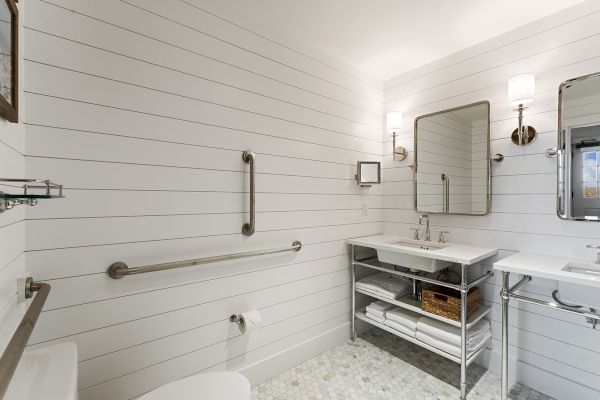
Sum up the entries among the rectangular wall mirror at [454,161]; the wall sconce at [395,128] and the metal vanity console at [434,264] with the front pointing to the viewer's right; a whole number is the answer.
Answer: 0

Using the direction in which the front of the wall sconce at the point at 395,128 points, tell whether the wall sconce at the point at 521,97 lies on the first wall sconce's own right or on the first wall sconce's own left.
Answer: on the first wall sconce's own left

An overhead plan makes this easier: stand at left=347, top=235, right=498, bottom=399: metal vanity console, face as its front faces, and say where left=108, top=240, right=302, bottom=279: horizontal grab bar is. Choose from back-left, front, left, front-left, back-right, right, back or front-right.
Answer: front

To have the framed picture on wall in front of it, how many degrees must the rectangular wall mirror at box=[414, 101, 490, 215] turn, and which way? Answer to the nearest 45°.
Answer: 0° — it already faces it

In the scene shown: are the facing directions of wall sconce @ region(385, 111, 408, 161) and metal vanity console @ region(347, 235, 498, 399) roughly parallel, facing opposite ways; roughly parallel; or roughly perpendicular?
roughly parallel

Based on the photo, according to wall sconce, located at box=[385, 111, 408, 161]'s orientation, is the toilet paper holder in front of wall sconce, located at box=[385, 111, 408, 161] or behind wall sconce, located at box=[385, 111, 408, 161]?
in front

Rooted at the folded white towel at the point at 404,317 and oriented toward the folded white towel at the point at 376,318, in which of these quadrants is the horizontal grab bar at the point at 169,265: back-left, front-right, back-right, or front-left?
front-left

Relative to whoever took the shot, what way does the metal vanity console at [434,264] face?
facing the viewer and to the left of the viewer

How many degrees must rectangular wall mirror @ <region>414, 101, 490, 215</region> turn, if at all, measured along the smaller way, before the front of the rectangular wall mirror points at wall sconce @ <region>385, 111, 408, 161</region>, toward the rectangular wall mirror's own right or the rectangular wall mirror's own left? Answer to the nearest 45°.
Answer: approximately 45° to the rectangular wall mirror's own right
